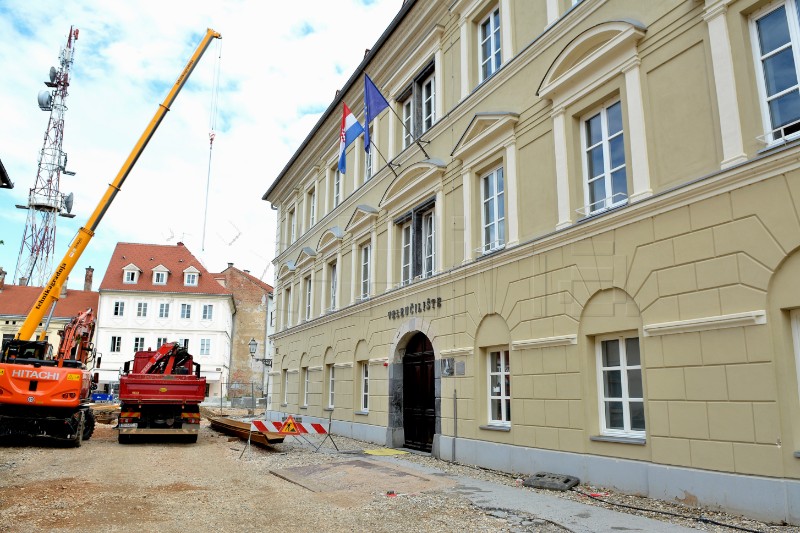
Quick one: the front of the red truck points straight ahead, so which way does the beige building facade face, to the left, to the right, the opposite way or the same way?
to the left

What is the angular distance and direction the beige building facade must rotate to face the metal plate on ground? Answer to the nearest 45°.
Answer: approximately 45° to its right

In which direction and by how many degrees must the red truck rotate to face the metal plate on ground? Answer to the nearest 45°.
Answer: approximately 180°

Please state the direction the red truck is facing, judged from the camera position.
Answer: facing away from the viewer

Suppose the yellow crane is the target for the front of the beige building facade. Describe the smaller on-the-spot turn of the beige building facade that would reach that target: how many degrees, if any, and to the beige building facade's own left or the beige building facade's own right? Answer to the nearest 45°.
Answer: approximately 45° to the beige building facade's own right

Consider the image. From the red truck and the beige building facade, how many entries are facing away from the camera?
1

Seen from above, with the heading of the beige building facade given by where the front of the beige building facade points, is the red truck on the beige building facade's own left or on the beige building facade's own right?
on the beige building facade's own right

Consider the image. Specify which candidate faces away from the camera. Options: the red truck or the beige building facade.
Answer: the red truck

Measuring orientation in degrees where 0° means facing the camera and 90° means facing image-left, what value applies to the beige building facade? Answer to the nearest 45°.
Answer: approximately 45°
